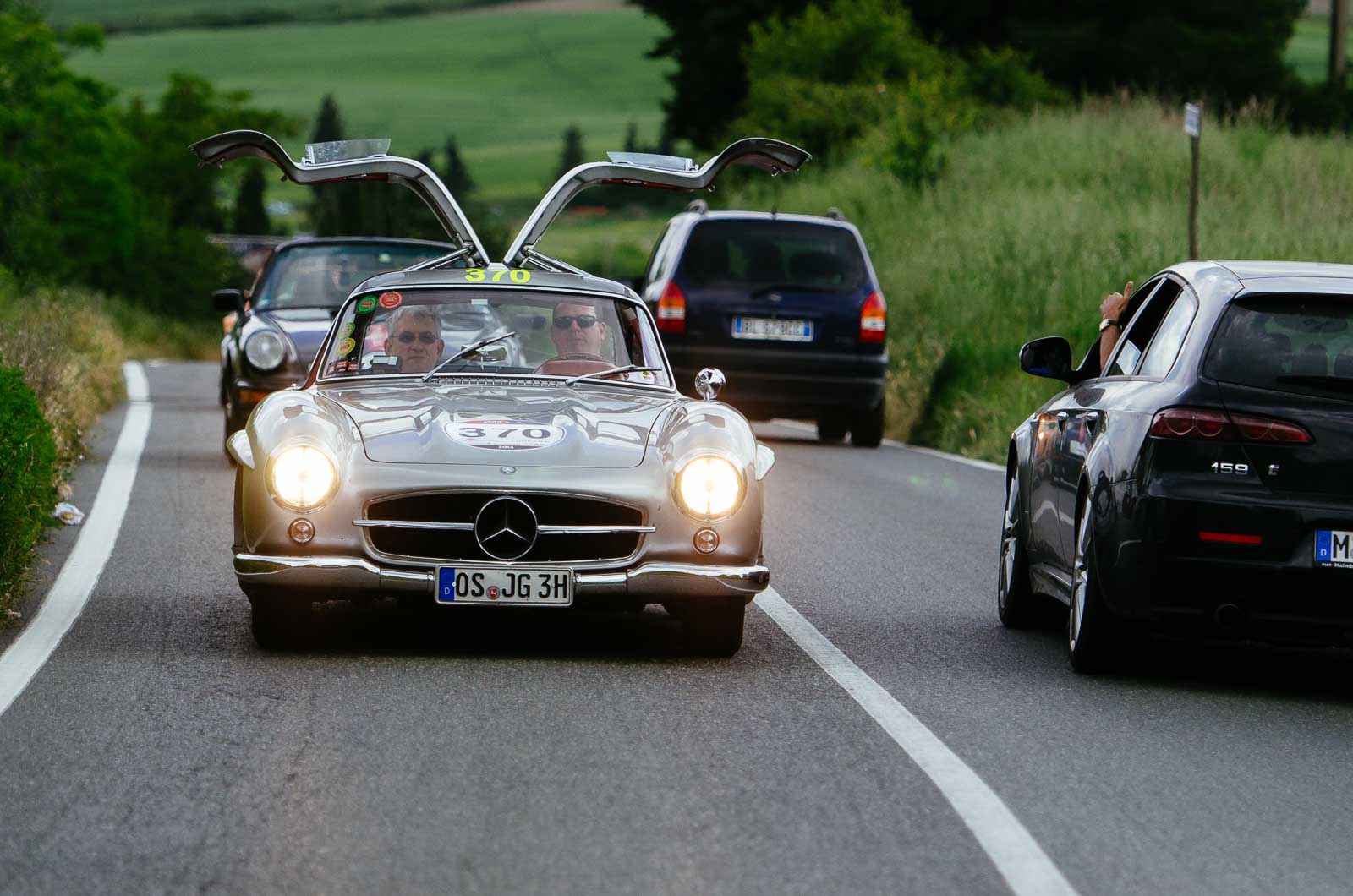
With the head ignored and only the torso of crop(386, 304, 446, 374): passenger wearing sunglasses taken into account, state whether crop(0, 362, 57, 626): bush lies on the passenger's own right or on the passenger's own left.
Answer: on the passenger's own right

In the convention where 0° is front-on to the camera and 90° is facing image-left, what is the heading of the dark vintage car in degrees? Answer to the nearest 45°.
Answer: approximately 0°

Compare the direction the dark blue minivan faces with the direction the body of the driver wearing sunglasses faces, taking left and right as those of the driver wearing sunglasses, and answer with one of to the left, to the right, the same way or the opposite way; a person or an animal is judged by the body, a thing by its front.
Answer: the opposite way

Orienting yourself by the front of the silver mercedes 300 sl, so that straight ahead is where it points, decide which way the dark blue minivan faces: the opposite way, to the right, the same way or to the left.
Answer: the opposite way

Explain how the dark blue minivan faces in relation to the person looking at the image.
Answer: facing away from the viewer

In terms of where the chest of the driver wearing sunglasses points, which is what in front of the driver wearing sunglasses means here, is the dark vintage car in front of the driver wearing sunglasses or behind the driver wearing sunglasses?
behind
